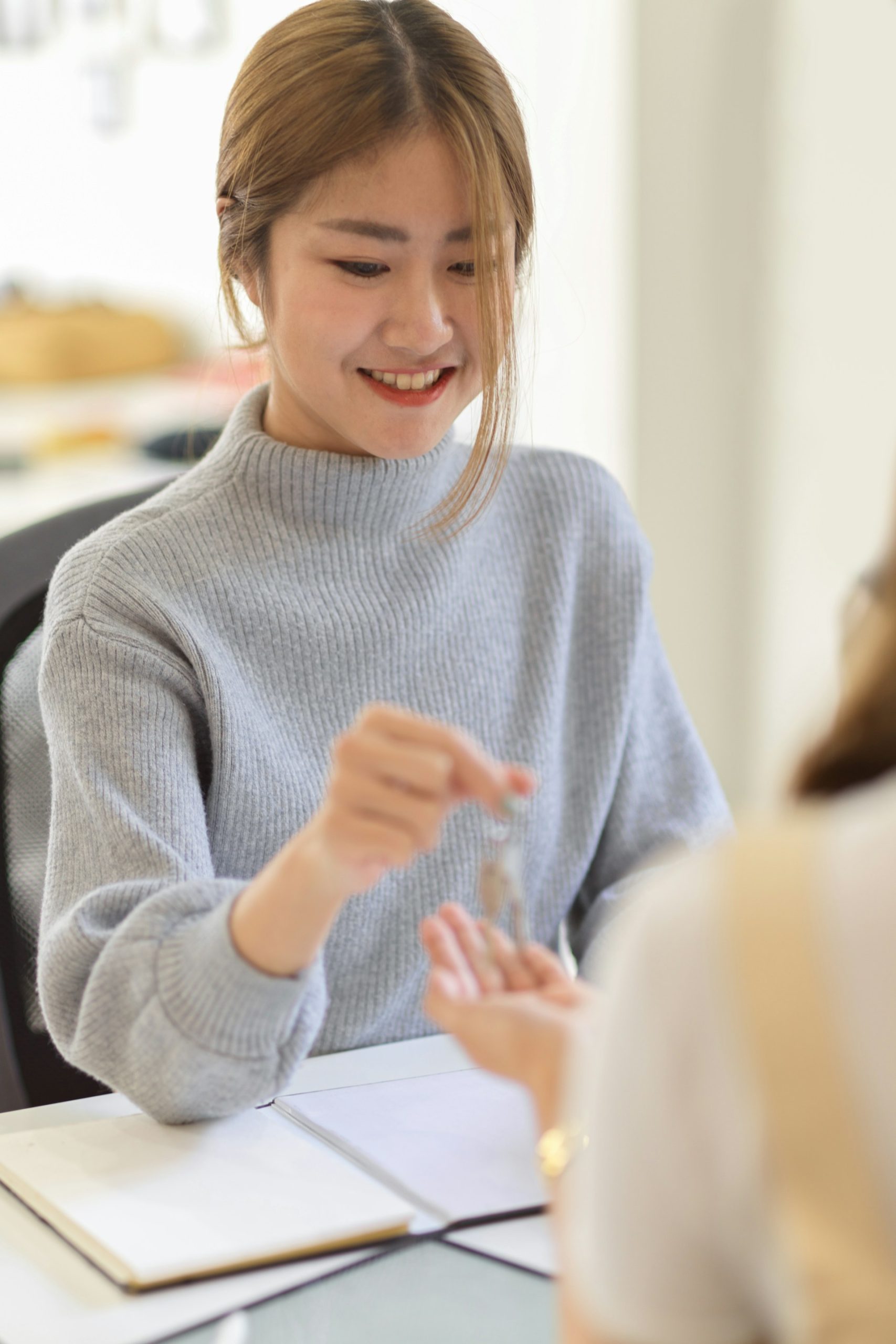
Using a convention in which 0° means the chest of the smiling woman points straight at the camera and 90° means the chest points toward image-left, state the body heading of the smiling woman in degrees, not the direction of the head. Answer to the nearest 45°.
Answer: approximately 315°
